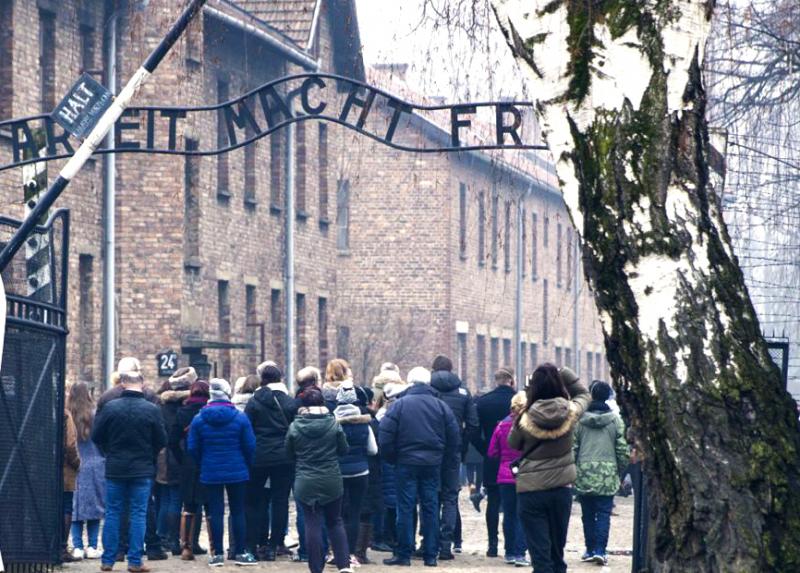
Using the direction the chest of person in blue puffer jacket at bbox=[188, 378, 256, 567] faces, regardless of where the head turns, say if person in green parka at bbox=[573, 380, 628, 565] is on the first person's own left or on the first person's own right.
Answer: on the first person's own right

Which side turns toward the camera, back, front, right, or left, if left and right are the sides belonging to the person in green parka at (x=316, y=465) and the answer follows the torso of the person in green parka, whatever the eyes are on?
back

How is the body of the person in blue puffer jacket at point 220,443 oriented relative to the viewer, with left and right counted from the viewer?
facing away from the viewer

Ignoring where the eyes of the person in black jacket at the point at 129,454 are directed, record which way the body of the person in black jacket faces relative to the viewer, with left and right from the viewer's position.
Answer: facing away from the viewer

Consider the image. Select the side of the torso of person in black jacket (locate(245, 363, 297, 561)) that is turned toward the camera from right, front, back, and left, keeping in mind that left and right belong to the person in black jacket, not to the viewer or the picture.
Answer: back

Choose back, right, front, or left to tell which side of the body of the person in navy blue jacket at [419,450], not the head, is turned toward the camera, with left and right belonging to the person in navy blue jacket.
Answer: back

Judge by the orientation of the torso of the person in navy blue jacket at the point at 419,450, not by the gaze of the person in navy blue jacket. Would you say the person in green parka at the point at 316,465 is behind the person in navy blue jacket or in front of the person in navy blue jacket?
behind

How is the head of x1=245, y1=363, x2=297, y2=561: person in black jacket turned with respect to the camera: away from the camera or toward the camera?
away from the camera

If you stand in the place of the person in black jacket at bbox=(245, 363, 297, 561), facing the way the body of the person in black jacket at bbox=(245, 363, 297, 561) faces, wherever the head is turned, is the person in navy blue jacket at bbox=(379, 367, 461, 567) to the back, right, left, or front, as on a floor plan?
right

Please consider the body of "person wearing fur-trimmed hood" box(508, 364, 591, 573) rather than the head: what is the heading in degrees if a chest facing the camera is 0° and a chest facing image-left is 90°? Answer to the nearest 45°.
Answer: approximately 180°

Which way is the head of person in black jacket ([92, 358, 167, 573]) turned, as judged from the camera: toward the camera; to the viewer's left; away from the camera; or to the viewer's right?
away from the camera
